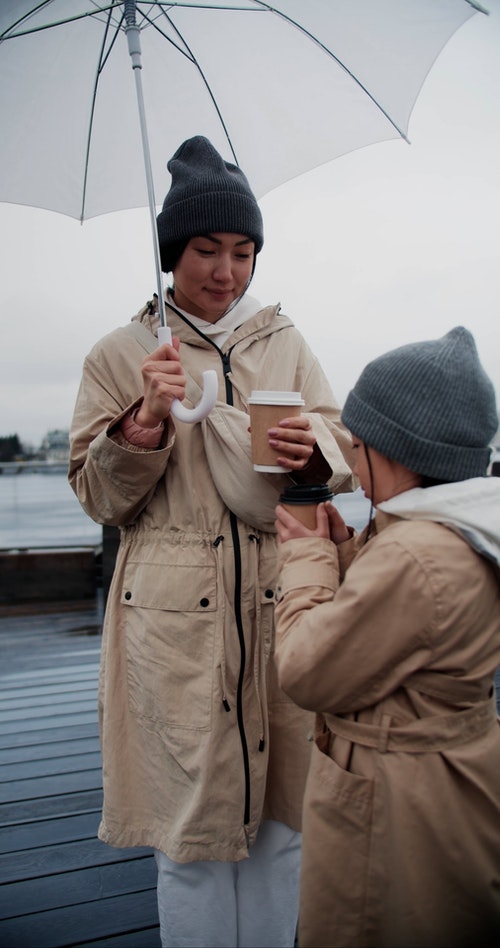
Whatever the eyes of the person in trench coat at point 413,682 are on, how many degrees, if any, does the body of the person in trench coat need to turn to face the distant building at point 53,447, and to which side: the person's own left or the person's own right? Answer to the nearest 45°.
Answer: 0° — they already face it

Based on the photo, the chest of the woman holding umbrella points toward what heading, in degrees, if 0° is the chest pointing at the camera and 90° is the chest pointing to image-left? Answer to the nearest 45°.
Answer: approximately 315°

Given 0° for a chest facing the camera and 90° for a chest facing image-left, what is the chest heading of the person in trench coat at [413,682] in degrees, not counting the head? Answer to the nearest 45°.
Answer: approximately 135°
